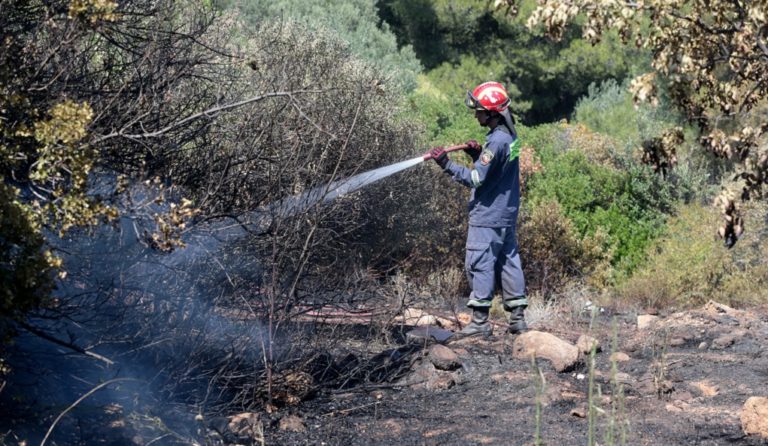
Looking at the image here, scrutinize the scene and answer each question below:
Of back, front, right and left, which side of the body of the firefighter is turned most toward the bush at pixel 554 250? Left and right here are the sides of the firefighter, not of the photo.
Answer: right

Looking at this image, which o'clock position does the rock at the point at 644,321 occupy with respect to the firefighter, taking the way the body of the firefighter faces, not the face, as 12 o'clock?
The rock is roughly at 5 o'clock from the firefighter.

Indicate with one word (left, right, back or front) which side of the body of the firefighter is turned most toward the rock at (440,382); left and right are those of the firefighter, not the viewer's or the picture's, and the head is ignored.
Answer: left

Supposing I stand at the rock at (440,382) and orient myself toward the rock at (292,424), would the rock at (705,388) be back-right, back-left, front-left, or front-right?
back-left

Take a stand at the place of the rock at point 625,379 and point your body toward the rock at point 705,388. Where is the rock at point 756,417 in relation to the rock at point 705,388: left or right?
right

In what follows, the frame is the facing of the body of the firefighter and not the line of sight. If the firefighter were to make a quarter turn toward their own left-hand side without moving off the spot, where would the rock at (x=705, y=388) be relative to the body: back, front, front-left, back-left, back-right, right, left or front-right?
front-left

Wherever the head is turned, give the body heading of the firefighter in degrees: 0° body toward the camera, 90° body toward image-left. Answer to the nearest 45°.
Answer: approximately 90°

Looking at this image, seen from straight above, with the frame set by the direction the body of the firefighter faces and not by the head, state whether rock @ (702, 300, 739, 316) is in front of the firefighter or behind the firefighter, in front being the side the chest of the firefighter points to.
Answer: behind

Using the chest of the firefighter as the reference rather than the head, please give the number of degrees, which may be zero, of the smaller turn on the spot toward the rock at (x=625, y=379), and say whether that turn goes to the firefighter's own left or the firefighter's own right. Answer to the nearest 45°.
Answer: approximately 135° to the firefighter's own left

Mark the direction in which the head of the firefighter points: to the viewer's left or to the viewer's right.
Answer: to the viewer's left

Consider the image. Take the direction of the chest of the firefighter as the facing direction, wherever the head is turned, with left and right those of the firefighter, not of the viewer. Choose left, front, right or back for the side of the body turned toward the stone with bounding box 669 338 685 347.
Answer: back

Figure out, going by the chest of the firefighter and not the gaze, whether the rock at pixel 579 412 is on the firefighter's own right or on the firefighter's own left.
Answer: on the firefighter's own left

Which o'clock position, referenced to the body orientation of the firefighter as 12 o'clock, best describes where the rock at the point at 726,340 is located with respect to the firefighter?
The rock is roughly at 6 o'clock from the firefighter.

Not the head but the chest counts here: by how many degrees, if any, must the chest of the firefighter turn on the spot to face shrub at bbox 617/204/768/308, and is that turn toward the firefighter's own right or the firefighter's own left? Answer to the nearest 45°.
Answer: approximately 135° to the firefighter's own right

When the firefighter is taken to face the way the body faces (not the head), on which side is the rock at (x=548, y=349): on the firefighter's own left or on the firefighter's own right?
on the firefighter's own left
